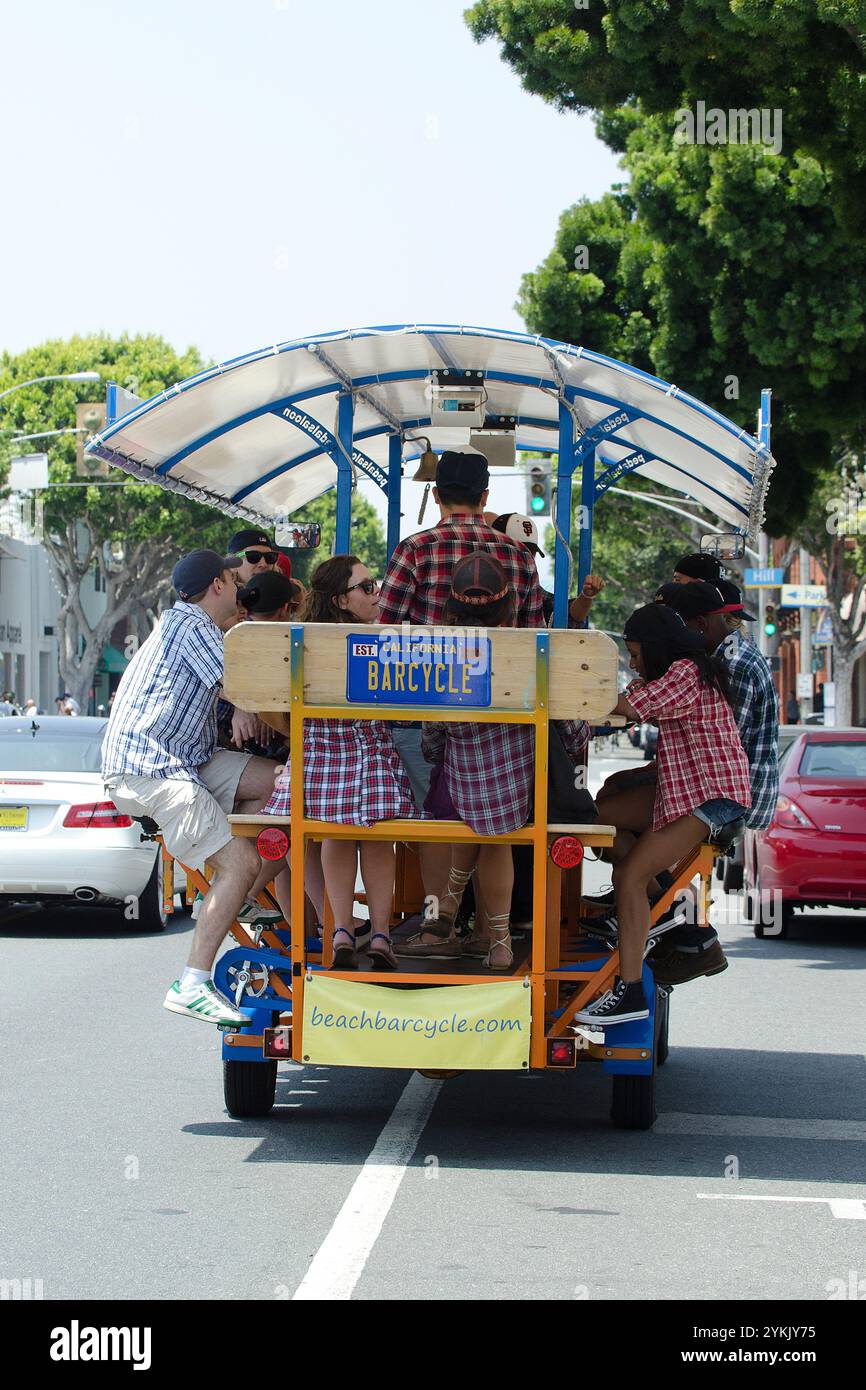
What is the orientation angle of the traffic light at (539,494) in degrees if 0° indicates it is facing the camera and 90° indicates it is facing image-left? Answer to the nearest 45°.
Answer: approximately 0°

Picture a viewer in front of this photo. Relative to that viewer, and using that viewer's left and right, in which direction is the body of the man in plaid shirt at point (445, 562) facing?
facing away from the viewer

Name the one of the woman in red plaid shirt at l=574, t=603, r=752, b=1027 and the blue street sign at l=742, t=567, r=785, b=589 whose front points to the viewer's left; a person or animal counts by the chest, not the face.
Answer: the woman in red plaid shirt

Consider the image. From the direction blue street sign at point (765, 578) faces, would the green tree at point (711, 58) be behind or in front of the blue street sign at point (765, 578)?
in front

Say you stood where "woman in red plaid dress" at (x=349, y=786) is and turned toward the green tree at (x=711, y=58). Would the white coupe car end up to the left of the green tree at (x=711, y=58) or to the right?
left

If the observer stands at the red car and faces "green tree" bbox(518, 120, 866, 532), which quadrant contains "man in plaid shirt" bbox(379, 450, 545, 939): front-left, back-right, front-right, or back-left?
back-left

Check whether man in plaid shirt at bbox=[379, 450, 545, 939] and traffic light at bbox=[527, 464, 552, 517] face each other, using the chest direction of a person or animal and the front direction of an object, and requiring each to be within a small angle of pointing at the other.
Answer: yes

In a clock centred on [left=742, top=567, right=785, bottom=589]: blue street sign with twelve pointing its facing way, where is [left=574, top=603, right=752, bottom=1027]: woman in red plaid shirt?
The woman in red plaid shirt is roughly at 12 o'clock from the blue street sign.

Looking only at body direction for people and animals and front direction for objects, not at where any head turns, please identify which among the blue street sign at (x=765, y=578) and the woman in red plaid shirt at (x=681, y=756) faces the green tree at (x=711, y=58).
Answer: the blue street sign

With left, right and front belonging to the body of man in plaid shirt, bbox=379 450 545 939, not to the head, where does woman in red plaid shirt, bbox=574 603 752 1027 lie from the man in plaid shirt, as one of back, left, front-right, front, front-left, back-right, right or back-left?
right

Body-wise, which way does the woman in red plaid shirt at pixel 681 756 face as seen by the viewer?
to the viewer's left

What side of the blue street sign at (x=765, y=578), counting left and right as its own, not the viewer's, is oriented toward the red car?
front

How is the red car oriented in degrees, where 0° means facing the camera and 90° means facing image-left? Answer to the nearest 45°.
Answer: approximately 180°

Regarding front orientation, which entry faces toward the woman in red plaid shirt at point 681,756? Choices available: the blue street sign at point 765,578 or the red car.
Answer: the blue street sign

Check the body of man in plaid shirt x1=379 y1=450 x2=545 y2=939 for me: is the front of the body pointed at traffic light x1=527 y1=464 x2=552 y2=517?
yes

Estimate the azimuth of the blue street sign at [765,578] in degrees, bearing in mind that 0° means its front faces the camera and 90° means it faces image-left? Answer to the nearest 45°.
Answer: approximately 0°

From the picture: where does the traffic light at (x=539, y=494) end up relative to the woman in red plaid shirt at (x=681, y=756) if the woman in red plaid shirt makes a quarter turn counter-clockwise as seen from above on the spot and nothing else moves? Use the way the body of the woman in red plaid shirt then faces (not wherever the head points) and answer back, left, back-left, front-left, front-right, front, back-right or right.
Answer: back
